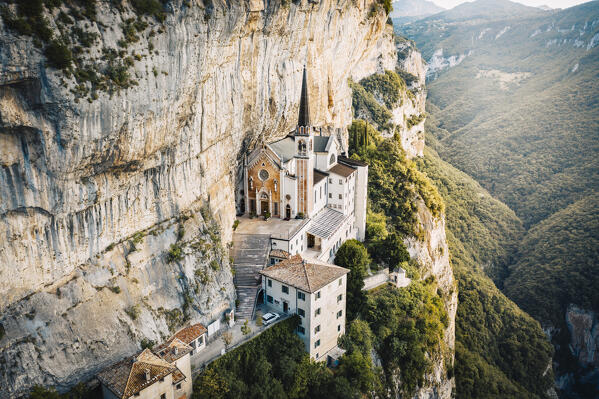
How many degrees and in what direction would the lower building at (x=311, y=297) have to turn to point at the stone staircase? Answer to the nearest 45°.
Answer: approximately 90° to its right

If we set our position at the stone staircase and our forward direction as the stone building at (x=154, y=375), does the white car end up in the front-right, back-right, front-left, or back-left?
front-left

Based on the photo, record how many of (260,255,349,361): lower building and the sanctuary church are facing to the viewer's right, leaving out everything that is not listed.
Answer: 0

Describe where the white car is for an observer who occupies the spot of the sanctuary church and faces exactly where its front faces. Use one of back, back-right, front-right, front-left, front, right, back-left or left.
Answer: front-left

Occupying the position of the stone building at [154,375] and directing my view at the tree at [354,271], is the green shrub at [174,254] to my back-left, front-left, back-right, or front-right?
front-left

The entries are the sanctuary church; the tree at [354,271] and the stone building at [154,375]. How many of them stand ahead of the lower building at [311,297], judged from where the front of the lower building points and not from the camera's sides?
1

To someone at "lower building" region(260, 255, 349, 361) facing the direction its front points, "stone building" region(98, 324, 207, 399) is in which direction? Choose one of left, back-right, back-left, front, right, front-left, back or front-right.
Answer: front

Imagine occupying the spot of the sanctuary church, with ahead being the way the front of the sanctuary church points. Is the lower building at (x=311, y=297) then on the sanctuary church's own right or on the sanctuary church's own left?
on the sanctuary church's own left

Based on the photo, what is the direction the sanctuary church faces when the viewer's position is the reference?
facing the viewer and to the left of the viewer

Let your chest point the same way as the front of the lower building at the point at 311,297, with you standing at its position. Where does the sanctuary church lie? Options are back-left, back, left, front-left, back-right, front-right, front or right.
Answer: back-right

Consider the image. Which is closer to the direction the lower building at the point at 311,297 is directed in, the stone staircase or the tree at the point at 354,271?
the stone staircase

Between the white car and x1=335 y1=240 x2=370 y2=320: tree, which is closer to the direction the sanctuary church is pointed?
the white car

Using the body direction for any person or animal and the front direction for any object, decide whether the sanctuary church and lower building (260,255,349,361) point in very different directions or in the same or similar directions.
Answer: same or similar directions
